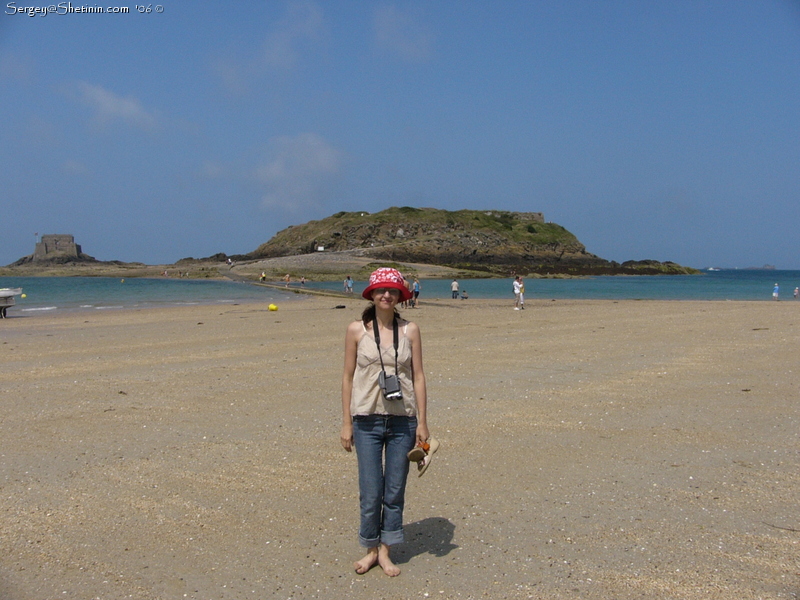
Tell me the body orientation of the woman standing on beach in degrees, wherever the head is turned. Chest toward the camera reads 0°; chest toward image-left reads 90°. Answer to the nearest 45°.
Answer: approximately 0°
